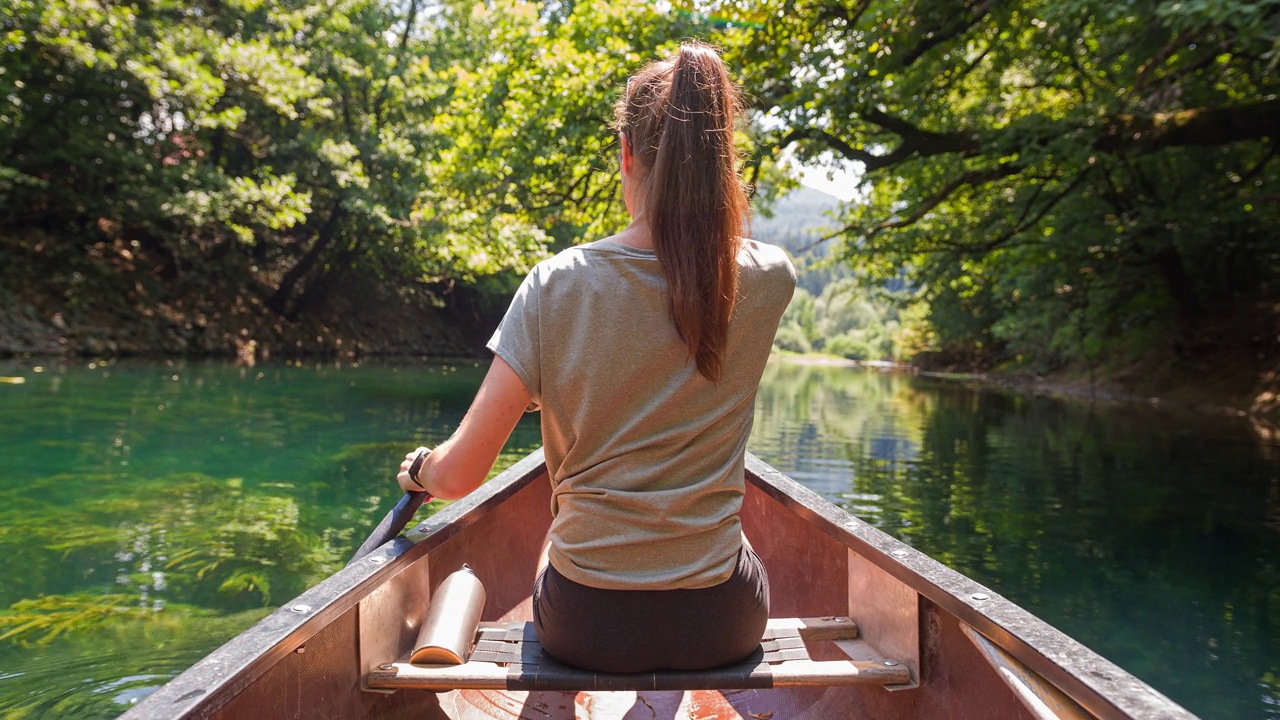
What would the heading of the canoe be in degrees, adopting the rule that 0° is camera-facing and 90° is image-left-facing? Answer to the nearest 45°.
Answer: approximately 180°

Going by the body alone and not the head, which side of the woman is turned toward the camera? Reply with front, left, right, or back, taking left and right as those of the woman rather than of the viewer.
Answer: back
